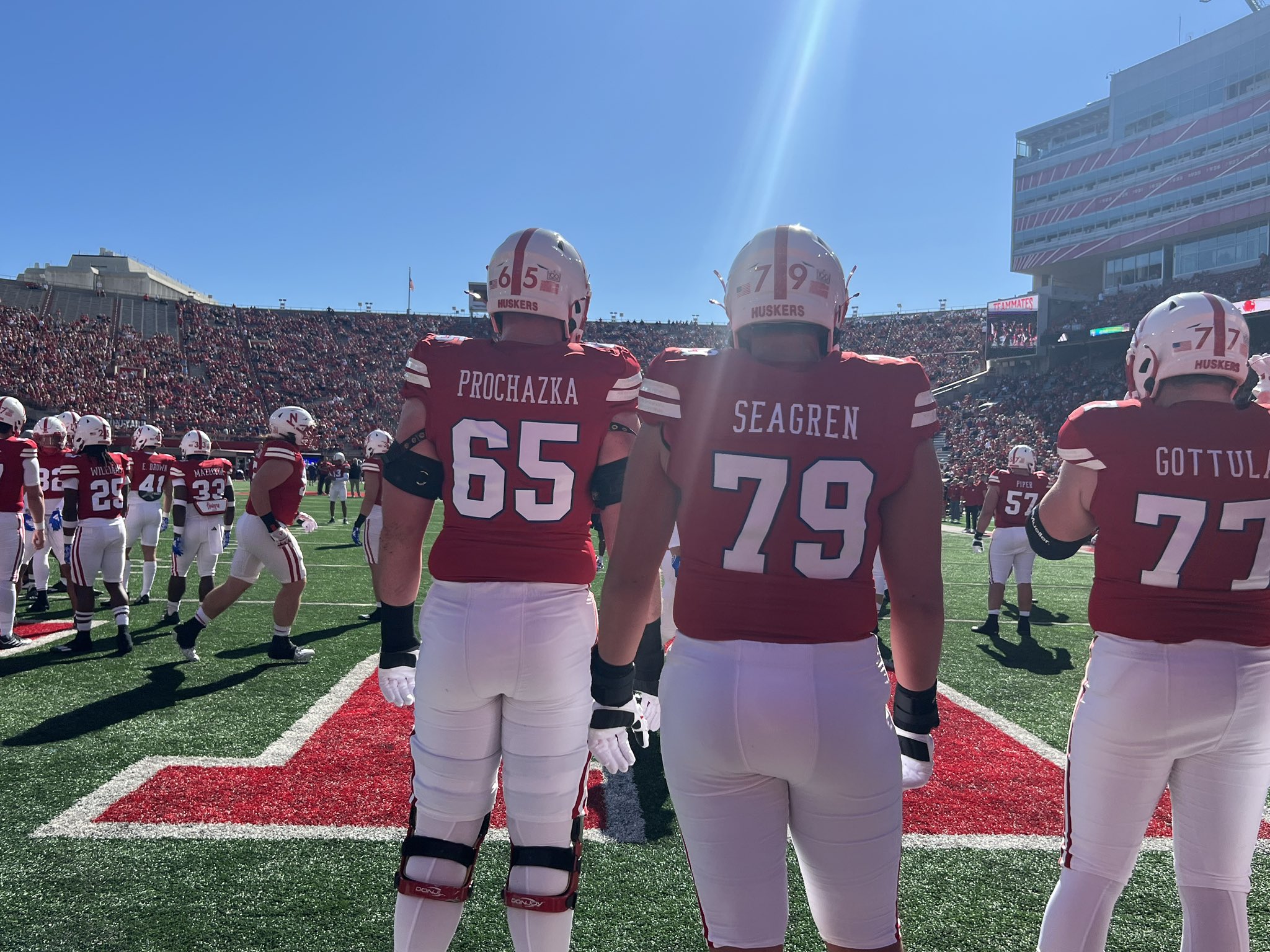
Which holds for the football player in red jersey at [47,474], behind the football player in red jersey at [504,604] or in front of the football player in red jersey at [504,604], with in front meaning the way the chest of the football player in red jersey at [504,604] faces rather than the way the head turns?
in front

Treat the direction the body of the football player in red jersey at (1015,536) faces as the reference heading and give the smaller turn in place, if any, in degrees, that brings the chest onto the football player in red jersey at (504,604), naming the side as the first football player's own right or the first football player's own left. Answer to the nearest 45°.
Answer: approximately 180°

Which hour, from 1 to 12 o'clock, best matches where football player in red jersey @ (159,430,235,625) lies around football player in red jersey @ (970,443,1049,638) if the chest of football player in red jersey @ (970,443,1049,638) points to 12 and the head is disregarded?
football player in red jersey @ (159,430,235,625) is roughly at 8 o'clock from football player in red jersey @ (970,443,1049,638).

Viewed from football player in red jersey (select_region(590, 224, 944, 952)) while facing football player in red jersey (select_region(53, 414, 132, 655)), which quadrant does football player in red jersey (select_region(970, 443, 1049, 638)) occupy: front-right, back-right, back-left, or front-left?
front-right

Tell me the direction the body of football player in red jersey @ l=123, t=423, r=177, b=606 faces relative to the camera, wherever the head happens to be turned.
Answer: away from the camera

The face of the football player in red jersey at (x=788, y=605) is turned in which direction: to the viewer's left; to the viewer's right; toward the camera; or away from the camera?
away from the camera

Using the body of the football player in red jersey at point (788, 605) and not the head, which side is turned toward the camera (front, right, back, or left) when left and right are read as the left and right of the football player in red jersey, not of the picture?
back

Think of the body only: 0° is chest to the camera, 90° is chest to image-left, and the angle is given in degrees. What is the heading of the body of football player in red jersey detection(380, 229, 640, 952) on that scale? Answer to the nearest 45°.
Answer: approximately 180°

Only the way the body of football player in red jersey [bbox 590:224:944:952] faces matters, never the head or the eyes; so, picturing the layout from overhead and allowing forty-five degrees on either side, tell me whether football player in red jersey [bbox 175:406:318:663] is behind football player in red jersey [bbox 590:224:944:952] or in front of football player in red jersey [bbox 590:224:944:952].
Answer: in front

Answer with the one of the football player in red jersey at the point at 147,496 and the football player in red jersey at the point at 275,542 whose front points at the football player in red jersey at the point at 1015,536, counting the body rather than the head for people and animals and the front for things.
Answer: the football player in red jersey at the point at 275,542

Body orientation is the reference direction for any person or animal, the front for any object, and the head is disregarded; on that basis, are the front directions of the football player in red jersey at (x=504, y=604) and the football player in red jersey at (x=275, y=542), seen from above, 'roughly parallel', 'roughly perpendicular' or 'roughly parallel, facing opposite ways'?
roughly perpendicular

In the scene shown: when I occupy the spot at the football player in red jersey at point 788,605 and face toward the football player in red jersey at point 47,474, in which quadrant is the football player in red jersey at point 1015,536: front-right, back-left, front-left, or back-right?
front-right
